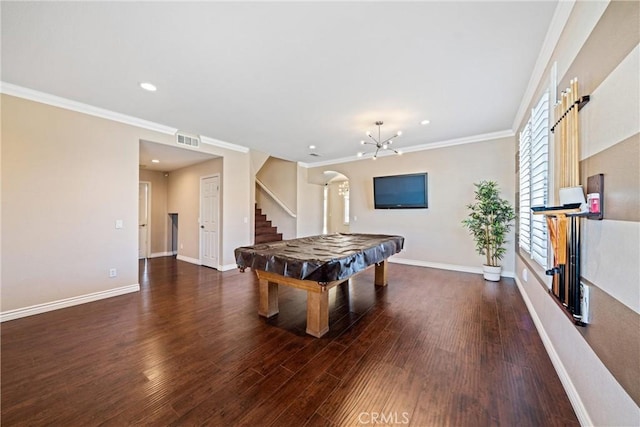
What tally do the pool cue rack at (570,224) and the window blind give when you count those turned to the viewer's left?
2

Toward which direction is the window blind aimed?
to the viewer's left

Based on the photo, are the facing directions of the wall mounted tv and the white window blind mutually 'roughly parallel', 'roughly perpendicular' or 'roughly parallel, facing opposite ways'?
roughly perpendicular

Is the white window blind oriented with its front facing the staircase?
yes

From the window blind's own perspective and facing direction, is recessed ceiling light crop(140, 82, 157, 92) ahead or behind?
ahead

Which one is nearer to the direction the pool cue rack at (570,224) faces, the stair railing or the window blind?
the stair railing

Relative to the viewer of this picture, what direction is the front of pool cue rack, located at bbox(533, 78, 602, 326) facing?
facing to the left of the viewer

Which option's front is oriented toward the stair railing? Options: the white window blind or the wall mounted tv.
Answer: the white window blind

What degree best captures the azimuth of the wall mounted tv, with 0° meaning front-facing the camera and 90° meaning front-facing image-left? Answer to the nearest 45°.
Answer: approximately 0°
